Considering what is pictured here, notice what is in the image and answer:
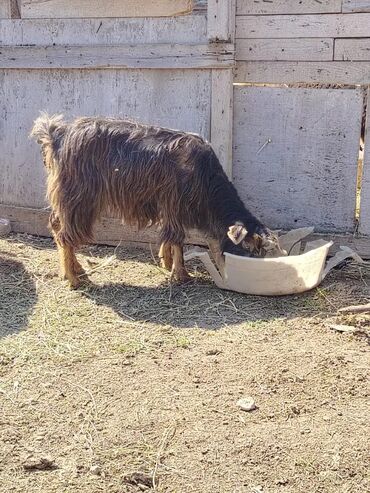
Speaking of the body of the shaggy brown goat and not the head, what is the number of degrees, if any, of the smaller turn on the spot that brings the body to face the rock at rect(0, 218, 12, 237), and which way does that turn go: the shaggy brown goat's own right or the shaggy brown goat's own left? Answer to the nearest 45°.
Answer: approximately 135° to the shaggy brown goat's own left

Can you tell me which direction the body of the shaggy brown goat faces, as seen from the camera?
to the viewer's right

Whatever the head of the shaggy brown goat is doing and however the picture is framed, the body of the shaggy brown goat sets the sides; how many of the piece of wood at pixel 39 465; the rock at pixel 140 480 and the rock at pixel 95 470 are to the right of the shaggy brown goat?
3

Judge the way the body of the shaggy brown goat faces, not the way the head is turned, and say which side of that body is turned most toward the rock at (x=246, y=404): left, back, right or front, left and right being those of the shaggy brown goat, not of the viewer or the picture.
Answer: right

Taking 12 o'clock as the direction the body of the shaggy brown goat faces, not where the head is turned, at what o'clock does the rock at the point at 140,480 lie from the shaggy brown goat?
The rock is roughly at 3 o'clock from the shaggy brown goat.

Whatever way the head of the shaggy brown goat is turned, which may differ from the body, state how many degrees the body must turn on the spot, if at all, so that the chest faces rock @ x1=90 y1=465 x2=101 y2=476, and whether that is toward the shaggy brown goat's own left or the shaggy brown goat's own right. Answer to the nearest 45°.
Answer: approximately 90° to the shaggy brown goat's own right

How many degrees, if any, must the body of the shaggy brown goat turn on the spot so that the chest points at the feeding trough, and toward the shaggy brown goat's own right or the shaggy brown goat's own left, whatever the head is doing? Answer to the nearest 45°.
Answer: approximately 45° to the shaggy brown goat's own right

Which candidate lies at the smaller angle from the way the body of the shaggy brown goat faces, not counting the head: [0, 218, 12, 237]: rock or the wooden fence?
the wooden fence

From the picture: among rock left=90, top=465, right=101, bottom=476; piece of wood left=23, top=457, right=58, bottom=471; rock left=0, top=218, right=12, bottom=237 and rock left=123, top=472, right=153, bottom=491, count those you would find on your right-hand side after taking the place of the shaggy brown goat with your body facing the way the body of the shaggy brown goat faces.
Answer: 3

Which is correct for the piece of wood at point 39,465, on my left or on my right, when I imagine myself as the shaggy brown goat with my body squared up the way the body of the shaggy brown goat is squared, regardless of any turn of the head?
on my right

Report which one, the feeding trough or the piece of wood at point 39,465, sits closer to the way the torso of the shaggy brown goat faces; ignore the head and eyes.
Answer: the feeding trough

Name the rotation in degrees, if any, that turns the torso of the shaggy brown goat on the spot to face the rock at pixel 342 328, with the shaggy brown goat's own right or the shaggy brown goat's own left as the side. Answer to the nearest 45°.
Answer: approximately 45° to the shaggy brown goat's own right

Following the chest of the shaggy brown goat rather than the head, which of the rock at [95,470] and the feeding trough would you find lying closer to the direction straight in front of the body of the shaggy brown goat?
the feeding trough
